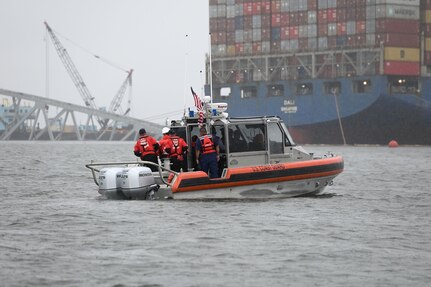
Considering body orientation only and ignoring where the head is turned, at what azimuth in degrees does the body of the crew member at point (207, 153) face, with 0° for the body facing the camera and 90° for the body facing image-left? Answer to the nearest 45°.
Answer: approximately 180°

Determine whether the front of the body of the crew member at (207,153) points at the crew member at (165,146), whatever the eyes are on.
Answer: no

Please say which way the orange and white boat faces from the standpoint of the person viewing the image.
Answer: facing away from the viewer and to the right of the viewer
